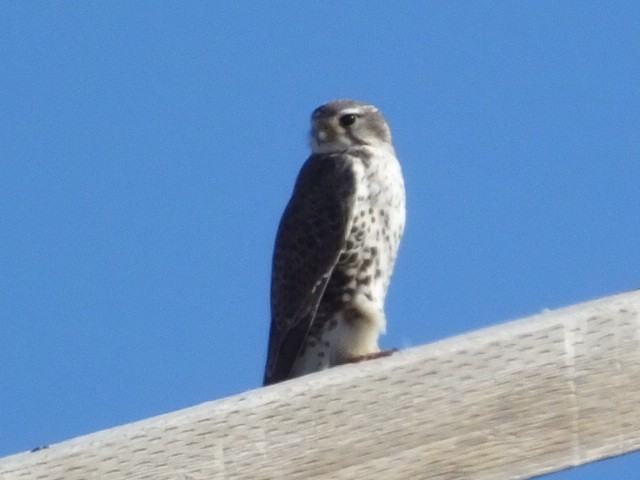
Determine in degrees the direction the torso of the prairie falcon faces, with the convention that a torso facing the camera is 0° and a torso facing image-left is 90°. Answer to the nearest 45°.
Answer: approximately 315°
